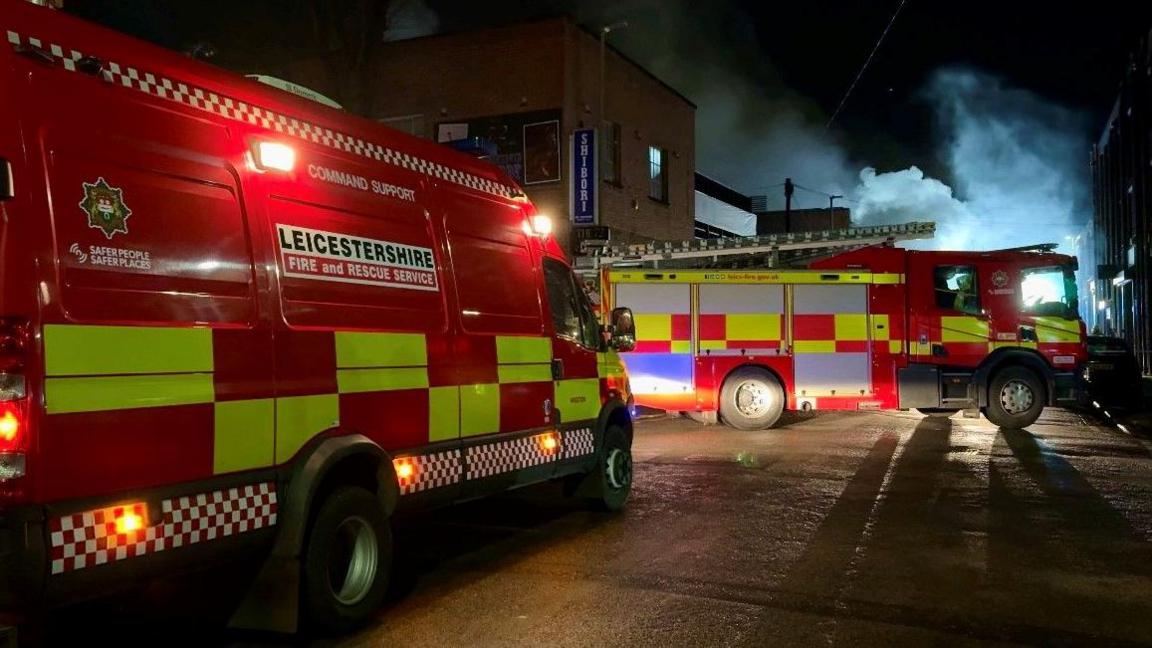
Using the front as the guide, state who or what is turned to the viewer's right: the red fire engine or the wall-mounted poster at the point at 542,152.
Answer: the red fire engine

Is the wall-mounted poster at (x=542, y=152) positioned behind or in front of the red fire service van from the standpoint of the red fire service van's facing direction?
in front

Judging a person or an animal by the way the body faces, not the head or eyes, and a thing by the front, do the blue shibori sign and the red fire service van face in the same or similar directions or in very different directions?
very different directions

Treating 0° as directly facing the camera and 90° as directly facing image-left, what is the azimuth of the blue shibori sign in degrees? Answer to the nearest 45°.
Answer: approximately 0°

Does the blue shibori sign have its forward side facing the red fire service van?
yes

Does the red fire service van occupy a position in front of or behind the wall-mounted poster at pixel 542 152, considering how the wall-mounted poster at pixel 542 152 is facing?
in front

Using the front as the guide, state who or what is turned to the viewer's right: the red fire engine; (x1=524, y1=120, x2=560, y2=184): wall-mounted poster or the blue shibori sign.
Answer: the red fire engine

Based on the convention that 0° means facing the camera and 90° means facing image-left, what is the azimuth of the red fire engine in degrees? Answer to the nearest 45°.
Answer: approximately 270°

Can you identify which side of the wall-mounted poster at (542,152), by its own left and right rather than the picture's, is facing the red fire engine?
left

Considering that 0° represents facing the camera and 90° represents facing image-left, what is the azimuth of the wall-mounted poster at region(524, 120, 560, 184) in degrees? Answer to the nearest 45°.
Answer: approximately 45°

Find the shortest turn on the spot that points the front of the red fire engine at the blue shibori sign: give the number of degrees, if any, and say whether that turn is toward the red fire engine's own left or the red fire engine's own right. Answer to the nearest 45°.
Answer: approximately 135° to the red fire engine's own left

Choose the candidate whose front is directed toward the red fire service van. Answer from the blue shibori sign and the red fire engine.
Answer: the blue shibori sign

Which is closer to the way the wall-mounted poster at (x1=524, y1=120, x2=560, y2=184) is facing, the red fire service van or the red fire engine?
the red fire service van

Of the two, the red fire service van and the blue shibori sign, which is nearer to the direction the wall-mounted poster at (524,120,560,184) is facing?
the red fire service van

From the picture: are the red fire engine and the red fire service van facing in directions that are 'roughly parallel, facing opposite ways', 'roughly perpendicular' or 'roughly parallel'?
roughly perpendicular

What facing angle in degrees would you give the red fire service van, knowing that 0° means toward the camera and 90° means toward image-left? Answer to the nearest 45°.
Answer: approximately 225°
